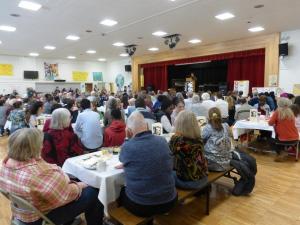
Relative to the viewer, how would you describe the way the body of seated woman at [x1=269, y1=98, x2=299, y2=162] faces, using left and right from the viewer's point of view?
facing away from the viewer and to the left of the viewer

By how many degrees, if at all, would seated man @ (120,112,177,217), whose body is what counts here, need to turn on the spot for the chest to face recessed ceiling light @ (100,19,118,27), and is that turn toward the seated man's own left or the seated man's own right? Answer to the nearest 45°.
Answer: approximately 45° to the seated man's own right

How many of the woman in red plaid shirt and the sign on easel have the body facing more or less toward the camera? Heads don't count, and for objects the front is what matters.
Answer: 1

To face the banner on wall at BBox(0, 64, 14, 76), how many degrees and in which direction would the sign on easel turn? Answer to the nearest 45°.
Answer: approximately 90° to its right

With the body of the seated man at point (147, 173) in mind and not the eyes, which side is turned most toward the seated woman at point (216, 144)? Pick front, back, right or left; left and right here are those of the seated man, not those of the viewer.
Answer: right

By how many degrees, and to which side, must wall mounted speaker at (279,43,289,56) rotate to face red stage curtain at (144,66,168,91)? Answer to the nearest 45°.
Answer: approximately 90° to its right

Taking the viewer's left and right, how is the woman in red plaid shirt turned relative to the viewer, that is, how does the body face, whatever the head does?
facing away from the viewer and to the right of the viewer

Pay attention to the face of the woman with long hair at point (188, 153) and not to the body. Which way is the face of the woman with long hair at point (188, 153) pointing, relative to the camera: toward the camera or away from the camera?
away from the camera

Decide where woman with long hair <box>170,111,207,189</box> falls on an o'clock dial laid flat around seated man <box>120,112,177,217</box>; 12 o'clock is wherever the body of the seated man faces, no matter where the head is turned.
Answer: The woman with long hair is roughly at 3 o'clock from the seated man.

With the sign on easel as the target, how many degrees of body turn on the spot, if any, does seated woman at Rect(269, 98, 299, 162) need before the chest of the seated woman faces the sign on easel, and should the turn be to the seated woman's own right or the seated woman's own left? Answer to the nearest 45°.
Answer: approximately 45° to the seated woman's own right

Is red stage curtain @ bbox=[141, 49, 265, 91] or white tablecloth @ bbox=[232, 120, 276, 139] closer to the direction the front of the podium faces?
the white tablecloth

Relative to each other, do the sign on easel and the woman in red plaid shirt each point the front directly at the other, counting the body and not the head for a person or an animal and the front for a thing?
yes

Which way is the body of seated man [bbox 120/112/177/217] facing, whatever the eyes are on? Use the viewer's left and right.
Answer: facing away from the viewer and to the left of the viewer

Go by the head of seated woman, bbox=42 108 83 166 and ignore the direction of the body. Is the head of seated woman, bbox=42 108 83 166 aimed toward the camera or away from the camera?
away from the camera
